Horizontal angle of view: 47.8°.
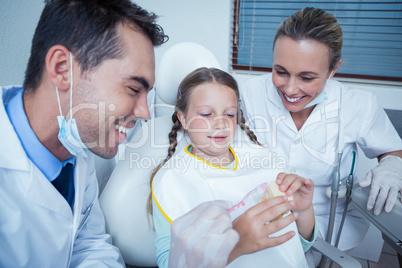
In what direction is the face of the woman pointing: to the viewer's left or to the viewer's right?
to the viewer's left

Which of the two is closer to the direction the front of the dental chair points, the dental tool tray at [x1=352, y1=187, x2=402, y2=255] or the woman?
the dental tool tray

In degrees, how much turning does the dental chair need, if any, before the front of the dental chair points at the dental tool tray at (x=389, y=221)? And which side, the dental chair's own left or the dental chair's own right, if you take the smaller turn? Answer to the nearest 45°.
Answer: approximately 45° to the dental chair's own left

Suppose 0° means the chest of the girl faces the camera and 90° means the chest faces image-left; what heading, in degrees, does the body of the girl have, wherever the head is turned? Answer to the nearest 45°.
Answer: approximately 315°
